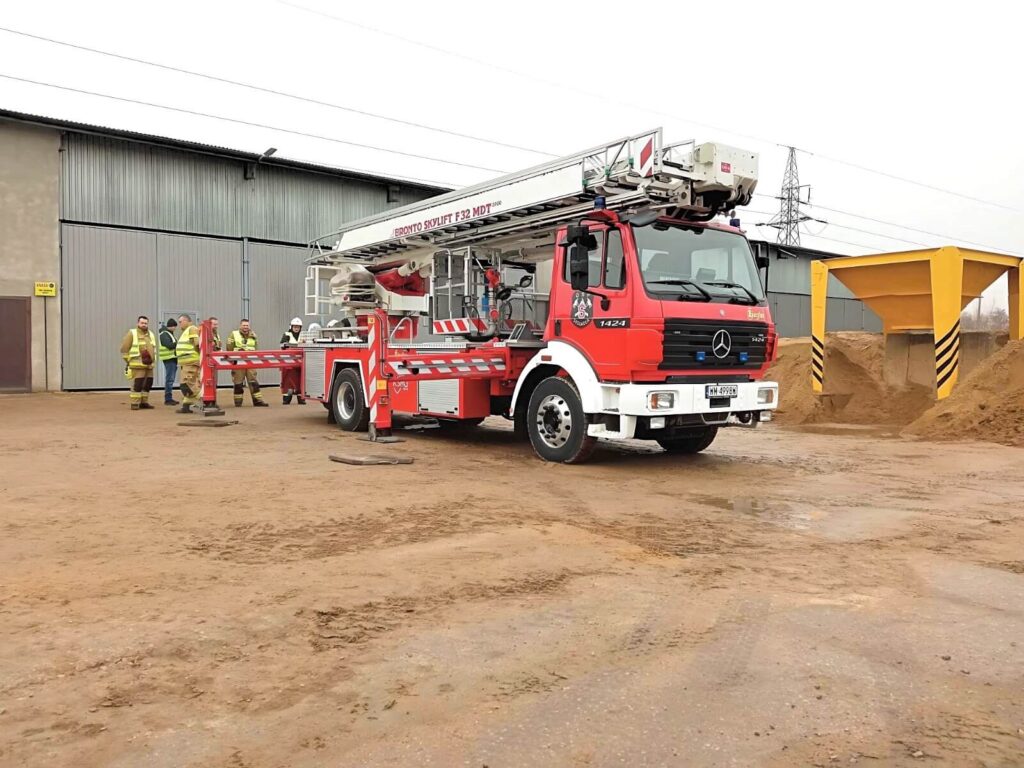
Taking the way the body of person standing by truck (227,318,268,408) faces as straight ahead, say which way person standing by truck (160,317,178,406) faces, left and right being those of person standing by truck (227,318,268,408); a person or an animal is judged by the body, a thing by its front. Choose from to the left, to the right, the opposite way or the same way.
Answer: to the left

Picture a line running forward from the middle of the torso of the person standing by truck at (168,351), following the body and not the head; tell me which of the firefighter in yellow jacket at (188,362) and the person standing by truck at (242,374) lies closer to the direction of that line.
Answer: the person standing by truck

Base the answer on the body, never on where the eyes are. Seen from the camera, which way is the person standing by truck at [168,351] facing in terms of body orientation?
to the viewer's right

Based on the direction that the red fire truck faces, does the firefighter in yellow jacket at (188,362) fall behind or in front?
behind

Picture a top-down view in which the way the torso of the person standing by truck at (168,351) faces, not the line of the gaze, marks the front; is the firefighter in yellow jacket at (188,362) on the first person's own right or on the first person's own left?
on the first person's own right

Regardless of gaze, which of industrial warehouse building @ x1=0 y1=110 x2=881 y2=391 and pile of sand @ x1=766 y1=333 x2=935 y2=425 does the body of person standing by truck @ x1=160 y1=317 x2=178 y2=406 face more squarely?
the pile of sand

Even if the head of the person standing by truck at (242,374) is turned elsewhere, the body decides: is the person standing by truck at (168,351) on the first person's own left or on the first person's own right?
on the first person's own right

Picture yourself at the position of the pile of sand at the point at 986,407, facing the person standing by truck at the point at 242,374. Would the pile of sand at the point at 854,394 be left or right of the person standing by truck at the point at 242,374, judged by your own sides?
right

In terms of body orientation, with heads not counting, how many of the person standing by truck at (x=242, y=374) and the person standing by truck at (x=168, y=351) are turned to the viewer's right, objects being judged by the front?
1

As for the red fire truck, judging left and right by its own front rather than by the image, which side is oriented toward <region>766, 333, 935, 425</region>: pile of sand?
left

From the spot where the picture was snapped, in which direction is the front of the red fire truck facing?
facing the viewer and to the right of the viewer

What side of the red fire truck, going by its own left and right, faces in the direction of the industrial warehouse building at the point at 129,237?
back

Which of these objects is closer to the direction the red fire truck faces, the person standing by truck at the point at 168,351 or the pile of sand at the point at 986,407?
the pile of sand
